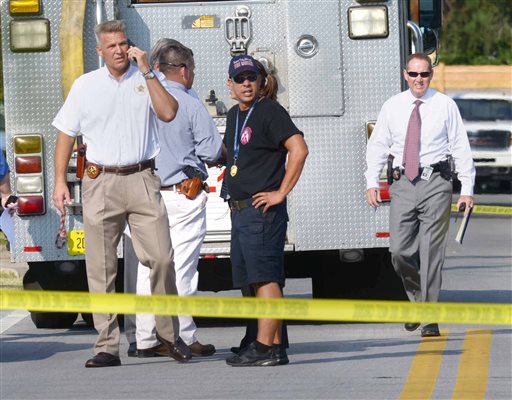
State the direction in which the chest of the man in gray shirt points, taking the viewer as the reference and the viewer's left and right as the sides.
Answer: facing away from the viewer and to the right of the viewer

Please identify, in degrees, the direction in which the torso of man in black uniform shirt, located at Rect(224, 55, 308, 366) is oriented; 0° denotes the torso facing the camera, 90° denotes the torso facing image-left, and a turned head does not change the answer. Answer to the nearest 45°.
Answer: approximately 45°

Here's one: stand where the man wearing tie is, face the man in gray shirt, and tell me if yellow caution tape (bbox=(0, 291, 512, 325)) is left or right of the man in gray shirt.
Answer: left

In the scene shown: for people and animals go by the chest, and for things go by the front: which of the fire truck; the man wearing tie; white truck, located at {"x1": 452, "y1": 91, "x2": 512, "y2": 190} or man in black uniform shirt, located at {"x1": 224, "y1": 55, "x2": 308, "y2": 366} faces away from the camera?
the fire truck

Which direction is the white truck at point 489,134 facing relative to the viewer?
toward the camera

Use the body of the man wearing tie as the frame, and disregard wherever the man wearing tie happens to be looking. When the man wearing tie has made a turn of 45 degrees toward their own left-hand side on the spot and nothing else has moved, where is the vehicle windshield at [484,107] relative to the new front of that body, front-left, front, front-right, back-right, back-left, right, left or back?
back-left

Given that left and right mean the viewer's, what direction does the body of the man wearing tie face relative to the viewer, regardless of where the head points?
facing the viewer

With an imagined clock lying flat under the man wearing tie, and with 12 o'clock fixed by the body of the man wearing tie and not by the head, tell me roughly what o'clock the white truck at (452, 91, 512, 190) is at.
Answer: The white truck is roughly at 6 o'clock from the man wearing tie.

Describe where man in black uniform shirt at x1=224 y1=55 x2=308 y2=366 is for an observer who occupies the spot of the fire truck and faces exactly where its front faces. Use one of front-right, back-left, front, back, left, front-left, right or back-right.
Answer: back

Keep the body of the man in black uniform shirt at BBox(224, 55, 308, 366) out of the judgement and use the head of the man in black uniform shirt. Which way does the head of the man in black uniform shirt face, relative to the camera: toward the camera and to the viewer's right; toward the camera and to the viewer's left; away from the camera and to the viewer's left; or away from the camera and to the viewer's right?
toward the camera and to the viewer's left

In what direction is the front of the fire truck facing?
away from the camera

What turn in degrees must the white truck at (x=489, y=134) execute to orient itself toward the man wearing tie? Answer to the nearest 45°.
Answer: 0° — it already faces them

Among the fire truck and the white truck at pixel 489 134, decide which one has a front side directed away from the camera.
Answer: the fire truck

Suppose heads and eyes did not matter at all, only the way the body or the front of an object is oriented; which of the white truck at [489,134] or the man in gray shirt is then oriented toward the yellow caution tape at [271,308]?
the white truck

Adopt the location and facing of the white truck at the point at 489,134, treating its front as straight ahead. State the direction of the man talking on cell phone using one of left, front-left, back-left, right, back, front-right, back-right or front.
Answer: front
